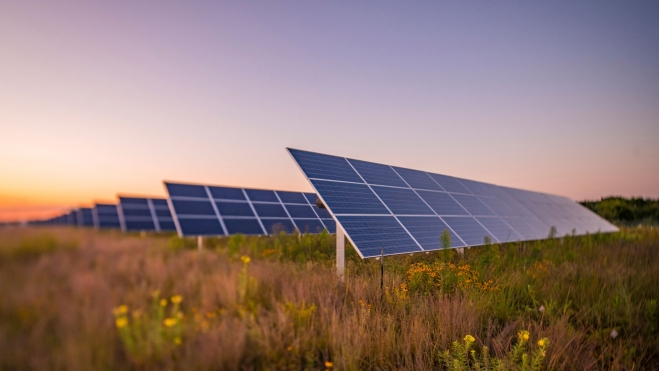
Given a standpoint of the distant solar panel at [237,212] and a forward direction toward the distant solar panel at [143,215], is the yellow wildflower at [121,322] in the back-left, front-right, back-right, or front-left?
back-left

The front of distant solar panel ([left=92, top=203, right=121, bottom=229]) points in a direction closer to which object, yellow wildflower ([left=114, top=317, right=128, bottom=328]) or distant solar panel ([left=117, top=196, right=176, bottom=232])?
the distant solar panel

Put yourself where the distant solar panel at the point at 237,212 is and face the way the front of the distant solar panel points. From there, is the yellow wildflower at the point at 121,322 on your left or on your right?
on your right

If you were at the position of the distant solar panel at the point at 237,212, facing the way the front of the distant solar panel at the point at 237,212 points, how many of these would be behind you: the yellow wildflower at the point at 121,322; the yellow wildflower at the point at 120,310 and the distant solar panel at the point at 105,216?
1

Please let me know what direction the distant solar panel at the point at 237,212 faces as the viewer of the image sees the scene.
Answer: facing the viewer and to the right of the viewer

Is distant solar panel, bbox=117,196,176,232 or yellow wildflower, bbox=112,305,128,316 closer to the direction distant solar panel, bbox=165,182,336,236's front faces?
the yellow wildflower

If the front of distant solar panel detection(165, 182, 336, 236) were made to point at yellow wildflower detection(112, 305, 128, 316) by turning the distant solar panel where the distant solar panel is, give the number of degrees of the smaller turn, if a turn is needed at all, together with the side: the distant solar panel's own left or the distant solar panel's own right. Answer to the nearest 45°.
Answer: approximately 45° to the distant solar panel's own right

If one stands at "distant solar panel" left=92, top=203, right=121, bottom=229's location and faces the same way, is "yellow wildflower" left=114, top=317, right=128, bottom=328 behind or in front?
in front

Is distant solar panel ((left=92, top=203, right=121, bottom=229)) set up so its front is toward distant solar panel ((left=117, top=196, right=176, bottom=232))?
yes

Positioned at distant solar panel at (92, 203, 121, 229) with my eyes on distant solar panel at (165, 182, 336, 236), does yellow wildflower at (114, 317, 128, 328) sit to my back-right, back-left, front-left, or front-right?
front-right

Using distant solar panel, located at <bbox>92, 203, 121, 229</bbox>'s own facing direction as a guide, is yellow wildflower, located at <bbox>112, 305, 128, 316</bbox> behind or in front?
in front

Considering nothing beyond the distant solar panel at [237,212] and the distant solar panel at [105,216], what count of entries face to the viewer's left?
0

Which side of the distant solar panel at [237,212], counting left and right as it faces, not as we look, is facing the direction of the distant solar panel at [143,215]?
back

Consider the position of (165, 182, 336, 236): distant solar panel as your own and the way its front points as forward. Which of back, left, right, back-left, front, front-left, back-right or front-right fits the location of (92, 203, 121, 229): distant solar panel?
back

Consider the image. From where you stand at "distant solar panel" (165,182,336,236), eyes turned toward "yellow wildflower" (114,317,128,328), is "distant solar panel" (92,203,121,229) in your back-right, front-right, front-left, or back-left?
back-right

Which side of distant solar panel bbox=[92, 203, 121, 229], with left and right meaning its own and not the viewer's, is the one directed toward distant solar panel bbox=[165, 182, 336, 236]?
front
